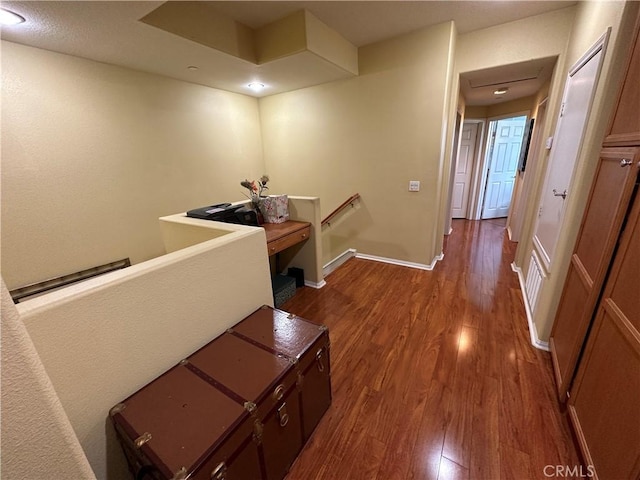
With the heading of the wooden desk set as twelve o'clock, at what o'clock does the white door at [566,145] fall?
The white door is roughly at 11 o'clock from the wooden desk.

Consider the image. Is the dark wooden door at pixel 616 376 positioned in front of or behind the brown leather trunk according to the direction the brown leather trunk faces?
in front

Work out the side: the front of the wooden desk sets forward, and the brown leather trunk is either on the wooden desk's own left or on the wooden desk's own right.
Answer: on the wooden desk's own right

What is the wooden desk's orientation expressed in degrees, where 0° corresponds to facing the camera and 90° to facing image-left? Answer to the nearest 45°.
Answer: approximately 315°

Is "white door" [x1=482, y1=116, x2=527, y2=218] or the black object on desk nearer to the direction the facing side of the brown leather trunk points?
the white door

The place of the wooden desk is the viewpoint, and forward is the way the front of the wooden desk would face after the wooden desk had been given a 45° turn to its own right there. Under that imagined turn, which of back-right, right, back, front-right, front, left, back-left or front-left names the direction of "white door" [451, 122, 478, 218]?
back-left

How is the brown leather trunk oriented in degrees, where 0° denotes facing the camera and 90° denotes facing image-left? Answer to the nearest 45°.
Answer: approximately 315°

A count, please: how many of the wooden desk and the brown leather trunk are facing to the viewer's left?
0

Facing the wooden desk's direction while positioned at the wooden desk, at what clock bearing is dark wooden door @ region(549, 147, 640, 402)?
The dark wooden door is roughly at 12 o'clock from the wooden desk.
